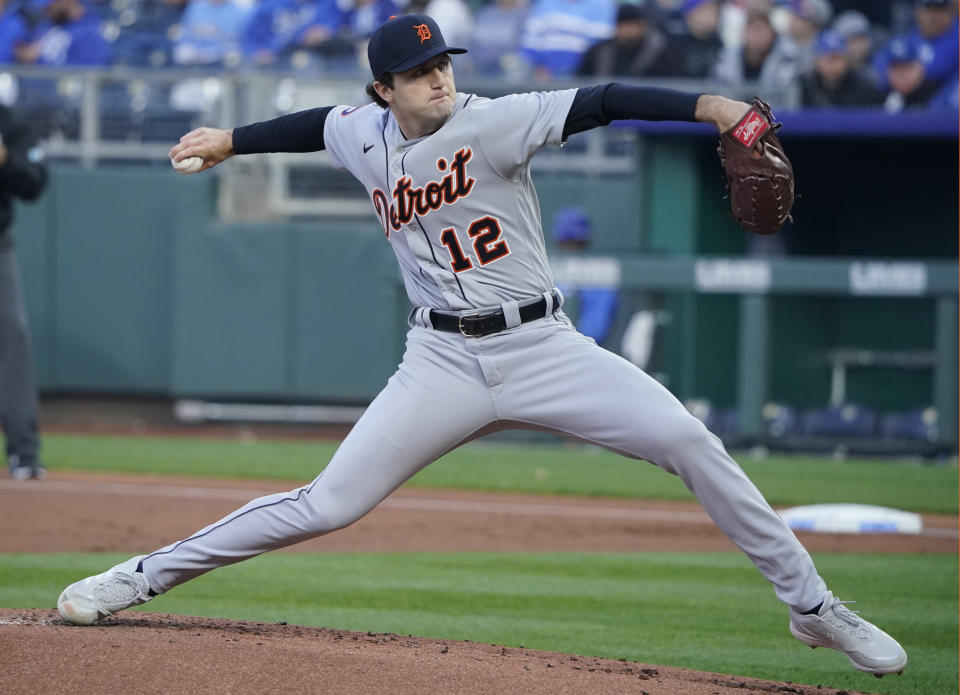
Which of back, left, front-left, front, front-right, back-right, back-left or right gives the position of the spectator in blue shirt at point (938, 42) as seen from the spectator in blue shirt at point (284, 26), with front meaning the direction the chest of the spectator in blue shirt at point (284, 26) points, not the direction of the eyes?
front-left

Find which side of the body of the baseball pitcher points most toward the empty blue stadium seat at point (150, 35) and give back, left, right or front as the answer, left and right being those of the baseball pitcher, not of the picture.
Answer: back

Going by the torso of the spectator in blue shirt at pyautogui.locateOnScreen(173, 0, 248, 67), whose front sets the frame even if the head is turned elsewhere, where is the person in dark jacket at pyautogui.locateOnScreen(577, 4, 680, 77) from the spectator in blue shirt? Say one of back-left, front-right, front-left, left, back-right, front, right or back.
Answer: front-left

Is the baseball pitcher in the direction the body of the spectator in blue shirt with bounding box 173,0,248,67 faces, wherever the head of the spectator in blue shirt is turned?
yes

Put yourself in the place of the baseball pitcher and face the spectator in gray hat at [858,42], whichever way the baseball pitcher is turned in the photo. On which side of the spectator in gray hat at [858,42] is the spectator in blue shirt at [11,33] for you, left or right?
left

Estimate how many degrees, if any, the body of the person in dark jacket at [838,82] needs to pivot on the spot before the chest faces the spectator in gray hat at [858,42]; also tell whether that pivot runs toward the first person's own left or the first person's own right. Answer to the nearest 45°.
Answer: approximately 180°

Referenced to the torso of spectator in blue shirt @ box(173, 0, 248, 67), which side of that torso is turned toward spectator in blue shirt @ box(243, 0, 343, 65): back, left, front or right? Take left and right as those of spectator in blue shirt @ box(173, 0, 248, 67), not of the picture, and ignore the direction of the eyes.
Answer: left

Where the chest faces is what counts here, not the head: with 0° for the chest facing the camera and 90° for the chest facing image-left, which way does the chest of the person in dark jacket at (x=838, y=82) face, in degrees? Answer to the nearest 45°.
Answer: approximately 0°

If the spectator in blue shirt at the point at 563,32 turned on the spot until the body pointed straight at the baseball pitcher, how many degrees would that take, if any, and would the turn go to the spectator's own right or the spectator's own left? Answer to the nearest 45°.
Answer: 0° — they already face them
